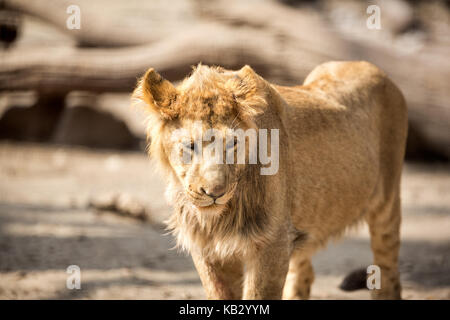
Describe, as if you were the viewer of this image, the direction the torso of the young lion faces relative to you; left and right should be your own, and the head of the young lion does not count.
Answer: facing the viewer and to the left of the viewer
